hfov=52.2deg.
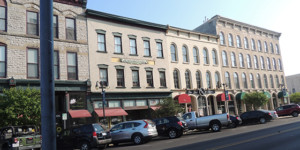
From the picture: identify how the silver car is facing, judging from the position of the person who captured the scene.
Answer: facing away from the viewer and to the left of the viewer

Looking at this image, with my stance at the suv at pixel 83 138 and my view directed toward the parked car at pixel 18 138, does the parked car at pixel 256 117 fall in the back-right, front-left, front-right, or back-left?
back-right

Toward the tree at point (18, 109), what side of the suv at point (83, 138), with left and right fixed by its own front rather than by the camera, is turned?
front

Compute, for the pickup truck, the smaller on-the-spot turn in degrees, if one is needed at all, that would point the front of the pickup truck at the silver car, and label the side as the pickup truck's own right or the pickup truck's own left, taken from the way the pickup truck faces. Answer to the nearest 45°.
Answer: approximately 45° to the pickup truck's own left

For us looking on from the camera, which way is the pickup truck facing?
facing to the left of the viewer

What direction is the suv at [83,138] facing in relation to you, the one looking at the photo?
facing away from the viewer and to the left of the viewer
